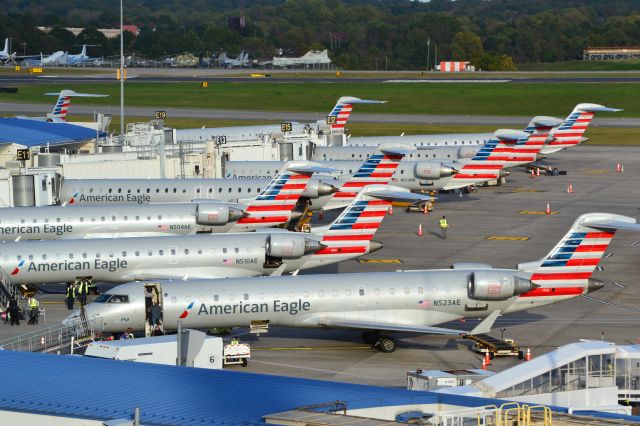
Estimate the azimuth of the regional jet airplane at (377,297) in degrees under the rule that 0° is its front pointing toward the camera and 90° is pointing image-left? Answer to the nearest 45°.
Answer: approximately 90°

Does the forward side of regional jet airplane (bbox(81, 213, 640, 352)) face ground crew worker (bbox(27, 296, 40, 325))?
yes
